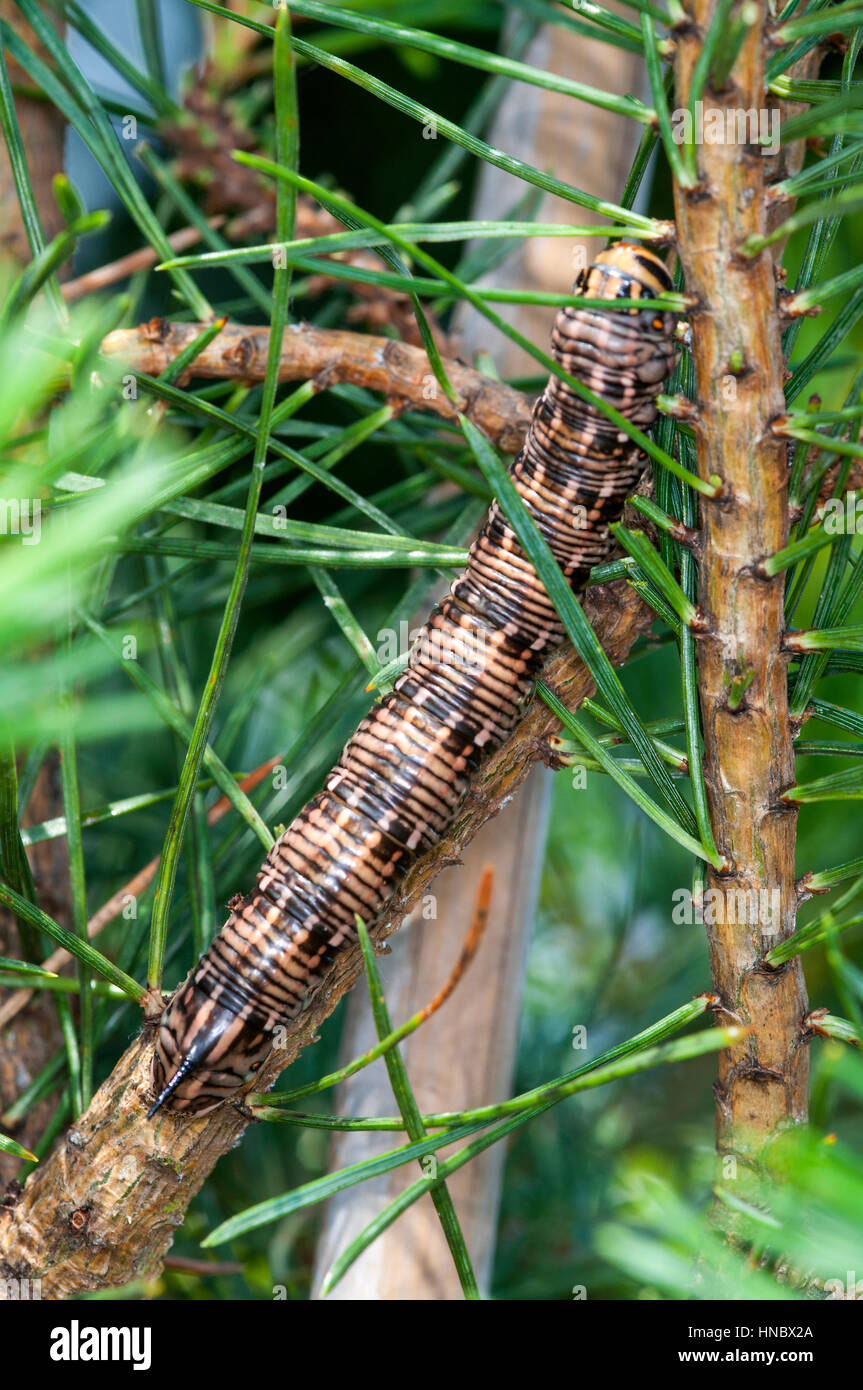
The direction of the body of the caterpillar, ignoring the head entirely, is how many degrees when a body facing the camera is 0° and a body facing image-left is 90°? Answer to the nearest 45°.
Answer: approximately 225°
